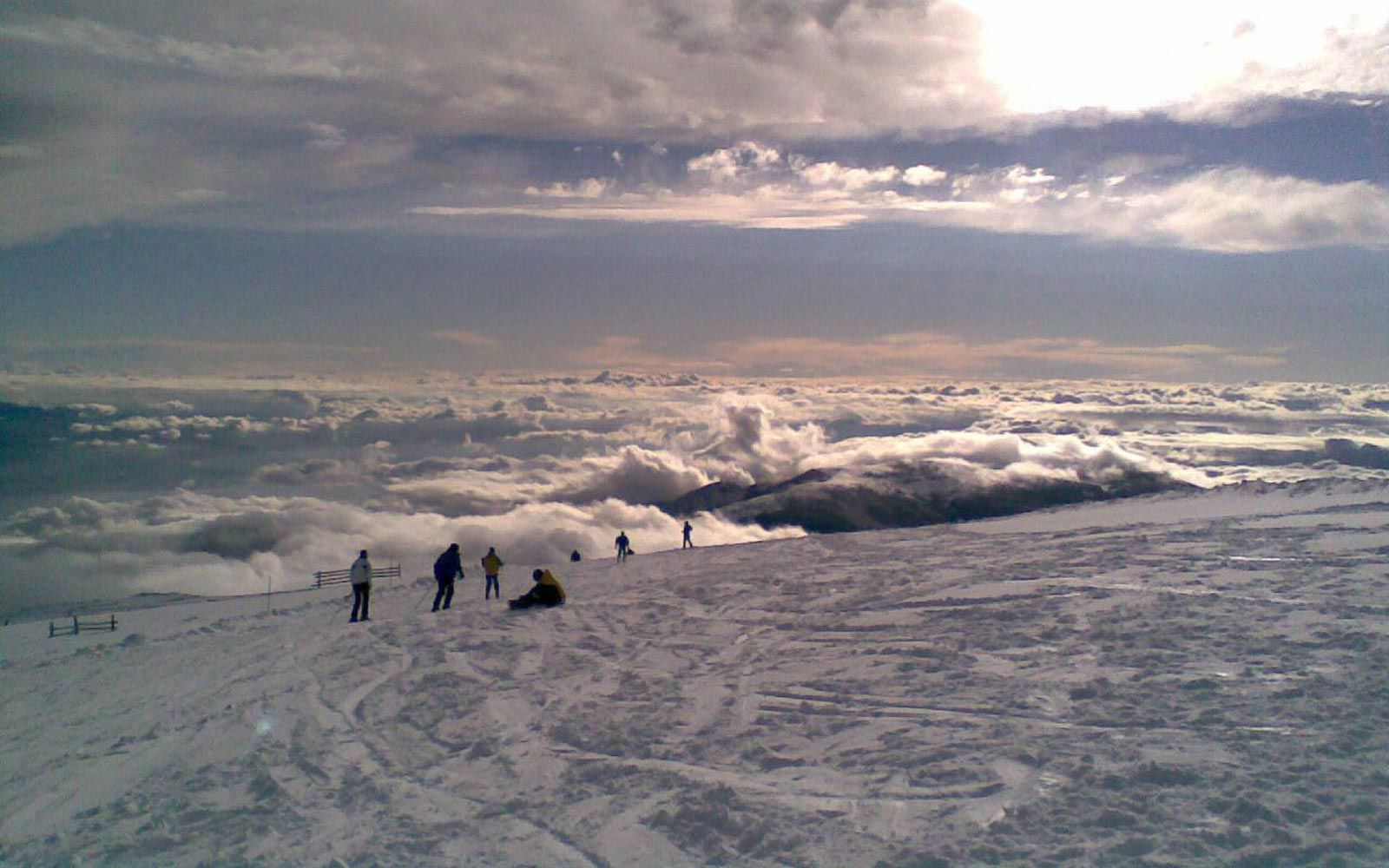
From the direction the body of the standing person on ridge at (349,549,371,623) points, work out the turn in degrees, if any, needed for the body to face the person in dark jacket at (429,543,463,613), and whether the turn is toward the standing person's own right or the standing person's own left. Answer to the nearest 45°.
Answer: approximately 90° to the standing person's own right

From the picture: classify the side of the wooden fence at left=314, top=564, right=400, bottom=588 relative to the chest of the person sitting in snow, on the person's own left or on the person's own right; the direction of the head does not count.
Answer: on the person's own right

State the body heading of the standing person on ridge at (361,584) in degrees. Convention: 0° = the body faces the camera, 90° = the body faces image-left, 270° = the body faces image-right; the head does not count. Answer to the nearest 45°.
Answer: approximately 180°

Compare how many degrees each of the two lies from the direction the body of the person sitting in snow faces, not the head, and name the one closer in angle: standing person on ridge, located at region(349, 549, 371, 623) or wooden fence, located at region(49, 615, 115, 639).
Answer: the standing person on ridge

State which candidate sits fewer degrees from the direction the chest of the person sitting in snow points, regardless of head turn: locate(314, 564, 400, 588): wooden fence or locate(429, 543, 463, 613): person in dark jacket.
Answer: the person in dark jacket

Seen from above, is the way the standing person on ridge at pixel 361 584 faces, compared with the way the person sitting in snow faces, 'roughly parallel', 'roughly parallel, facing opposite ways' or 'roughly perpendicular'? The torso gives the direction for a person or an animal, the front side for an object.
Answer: roughly perpendicular

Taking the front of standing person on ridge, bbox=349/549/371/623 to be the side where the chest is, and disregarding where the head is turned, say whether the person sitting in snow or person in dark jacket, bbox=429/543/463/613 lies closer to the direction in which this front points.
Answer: the person in dark jacket

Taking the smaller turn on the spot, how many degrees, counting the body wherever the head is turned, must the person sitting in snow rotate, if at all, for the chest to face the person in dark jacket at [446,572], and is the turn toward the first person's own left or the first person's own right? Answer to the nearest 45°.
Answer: approximately 45° to the first person's own right

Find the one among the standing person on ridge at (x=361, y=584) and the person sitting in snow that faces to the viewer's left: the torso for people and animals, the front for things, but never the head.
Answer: the person sitting in snow

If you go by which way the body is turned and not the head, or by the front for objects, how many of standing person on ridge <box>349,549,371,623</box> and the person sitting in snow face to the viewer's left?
1

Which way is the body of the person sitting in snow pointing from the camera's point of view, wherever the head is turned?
to the viewer's left

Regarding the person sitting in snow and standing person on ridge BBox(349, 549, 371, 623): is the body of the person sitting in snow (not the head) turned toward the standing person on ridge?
yes

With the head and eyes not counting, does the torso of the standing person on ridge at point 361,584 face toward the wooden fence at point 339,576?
yes
